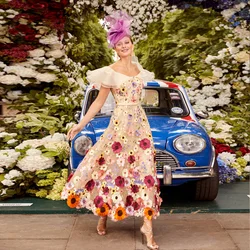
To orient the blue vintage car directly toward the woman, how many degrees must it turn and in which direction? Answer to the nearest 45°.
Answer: approximately 45° to its right

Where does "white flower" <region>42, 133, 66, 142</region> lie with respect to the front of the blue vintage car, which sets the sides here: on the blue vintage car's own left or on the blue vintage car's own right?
on the blue vintage car's own right

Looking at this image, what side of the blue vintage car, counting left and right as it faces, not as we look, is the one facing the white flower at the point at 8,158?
right

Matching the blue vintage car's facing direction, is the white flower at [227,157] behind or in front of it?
behind

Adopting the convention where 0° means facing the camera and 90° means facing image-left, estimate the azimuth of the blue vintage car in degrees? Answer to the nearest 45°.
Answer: approximately 0°

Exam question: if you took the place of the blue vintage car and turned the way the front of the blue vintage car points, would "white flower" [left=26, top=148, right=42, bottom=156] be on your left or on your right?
on your right

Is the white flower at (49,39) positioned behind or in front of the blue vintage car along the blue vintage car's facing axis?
behind

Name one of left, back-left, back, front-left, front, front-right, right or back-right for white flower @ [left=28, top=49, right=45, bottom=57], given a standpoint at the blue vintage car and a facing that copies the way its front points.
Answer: back-right

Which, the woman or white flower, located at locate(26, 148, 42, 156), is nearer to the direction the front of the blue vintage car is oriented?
the woman

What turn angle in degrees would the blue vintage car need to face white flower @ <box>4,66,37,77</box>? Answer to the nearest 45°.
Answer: approximately 135° to its right
